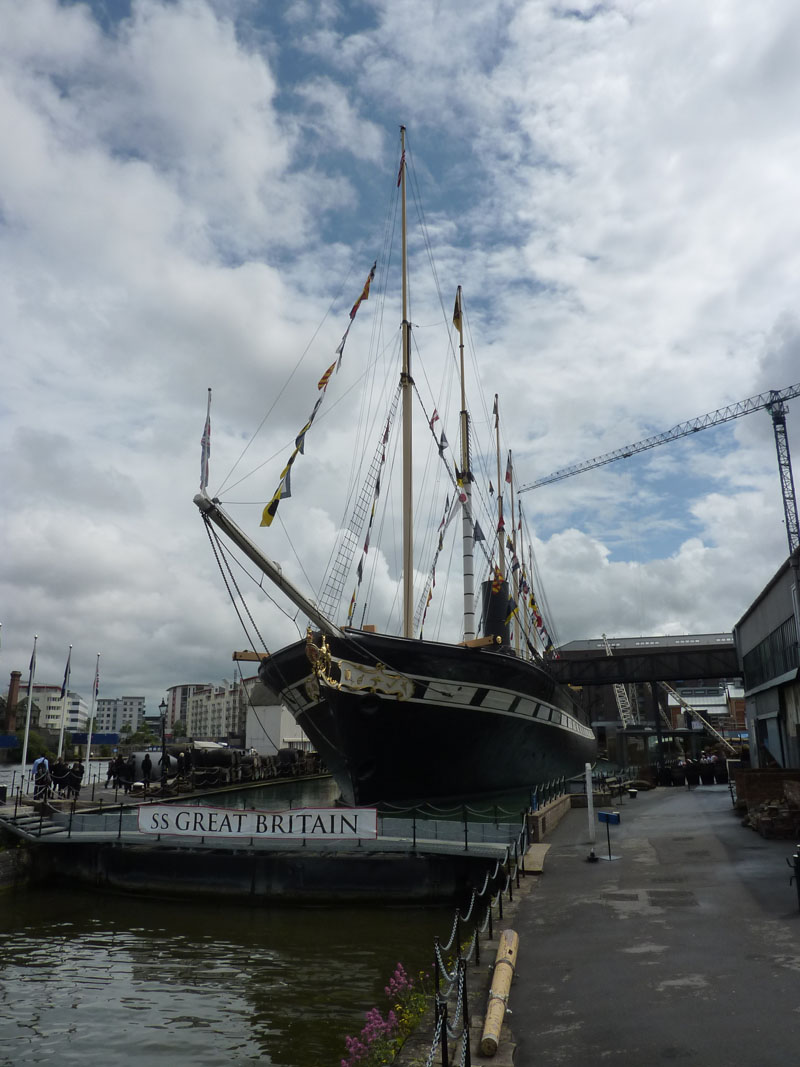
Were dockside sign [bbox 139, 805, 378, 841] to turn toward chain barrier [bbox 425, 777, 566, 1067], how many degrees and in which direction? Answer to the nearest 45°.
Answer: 0° — it already faces it

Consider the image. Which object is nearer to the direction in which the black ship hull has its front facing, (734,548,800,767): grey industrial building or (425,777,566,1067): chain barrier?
the chain barrier

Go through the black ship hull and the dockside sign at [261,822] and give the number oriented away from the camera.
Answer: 0

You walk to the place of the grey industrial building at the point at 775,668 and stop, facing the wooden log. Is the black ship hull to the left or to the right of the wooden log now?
right

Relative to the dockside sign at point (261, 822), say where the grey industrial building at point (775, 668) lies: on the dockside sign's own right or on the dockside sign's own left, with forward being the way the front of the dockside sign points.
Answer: on the dockside sign's own left

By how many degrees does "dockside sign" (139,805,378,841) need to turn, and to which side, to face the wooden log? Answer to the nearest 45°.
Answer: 0° — it already faces it

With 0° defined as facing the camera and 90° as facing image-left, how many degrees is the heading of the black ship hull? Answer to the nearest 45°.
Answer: approximately 45°

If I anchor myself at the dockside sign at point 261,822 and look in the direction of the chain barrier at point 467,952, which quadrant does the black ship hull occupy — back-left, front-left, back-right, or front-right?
back-left

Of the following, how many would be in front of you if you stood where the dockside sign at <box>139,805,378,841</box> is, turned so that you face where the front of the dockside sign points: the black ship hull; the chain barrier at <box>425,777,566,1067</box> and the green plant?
2

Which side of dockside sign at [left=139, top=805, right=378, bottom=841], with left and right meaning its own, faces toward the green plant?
front
